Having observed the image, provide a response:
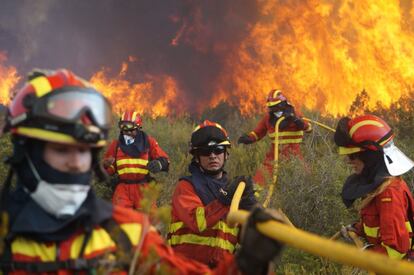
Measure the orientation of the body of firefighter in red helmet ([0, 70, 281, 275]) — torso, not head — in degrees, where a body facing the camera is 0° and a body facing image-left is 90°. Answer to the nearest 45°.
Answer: approximately 315°

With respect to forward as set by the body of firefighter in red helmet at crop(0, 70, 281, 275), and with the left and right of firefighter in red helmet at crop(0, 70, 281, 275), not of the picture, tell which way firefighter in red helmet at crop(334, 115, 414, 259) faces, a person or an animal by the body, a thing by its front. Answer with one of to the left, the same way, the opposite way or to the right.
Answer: to the right

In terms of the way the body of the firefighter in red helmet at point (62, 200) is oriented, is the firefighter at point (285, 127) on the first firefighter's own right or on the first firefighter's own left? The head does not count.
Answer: on the first firefighter's own left

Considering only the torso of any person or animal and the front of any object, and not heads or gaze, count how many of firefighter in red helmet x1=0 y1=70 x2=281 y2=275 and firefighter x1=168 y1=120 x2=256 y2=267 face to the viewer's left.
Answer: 0

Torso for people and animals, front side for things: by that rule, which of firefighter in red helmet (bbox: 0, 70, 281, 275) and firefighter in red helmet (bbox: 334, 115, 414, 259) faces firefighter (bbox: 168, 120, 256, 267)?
firefighter in red helmet (bbox: 334, 115, 414, 259)

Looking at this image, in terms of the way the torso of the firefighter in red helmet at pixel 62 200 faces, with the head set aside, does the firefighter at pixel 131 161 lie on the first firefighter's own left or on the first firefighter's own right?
on the first firefighter's own left

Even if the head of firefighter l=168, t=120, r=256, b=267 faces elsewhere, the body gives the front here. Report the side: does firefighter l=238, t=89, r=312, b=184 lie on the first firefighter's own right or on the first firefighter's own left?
on the first firefighter's own left

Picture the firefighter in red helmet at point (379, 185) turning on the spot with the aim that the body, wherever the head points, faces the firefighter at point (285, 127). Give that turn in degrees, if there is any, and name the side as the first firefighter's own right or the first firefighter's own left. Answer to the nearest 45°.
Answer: approximately 90° to the first firefighter's own right

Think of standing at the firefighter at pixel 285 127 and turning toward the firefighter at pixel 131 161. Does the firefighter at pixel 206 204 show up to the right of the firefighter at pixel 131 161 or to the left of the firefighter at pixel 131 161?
left

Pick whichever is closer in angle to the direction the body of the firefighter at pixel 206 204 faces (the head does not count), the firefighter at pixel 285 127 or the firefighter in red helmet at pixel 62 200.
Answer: the firefighter in red helmet

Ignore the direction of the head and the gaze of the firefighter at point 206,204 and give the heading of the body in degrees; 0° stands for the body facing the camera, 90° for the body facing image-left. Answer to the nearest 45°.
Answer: approximately 315°

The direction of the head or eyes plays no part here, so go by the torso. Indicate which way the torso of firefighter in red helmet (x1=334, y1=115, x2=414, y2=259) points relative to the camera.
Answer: to the viewer's left

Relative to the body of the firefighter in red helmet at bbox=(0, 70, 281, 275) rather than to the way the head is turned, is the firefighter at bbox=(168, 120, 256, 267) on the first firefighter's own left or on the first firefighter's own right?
on the first firefighter's own left
